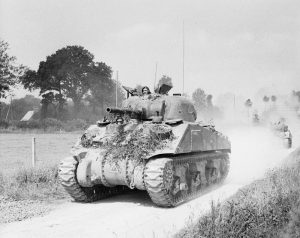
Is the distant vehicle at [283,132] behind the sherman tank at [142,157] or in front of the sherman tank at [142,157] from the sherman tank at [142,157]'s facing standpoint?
behind

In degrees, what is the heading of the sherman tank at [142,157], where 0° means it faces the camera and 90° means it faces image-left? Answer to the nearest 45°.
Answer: approximately 45°

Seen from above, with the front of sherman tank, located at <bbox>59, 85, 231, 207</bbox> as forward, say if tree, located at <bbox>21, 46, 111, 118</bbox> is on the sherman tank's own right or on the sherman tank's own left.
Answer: on the sherman tank's own right

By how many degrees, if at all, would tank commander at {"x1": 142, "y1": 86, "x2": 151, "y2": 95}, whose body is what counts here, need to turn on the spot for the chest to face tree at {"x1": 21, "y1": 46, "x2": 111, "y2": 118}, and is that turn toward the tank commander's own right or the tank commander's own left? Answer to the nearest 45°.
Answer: approximately 135° to the tank commander's own right
